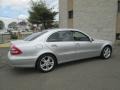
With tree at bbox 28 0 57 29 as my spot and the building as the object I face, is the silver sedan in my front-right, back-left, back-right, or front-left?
front-right

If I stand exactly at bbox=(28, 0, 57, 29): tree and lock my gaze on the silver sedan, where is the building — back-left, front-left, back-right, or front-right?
front-left

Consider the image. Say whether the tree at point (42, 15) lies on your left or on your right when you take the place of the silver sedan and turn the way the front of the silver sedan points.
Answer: on your left

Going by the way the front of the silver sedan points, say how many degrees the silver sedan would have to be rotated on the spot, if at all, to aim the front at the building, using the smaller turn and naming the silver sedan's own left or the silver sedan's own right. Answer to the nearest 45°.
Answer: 0° — it already faces it

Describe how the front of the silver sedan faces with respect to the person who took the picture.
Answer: facing away from the viewer and to the right of the viewer
